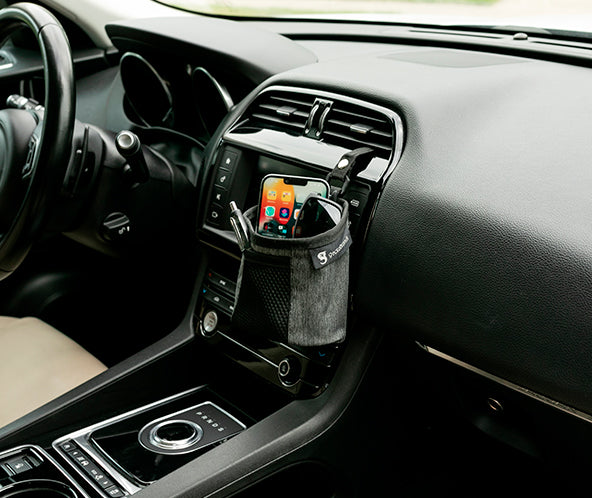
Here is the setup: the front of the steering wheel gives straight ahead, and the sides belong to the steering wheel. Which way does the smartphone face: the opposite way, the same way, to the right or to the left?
the same way

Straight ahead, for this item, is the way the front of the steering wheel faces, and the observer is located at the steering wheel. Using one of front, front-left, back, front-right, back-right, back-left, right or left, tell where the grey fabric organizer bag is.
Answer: left

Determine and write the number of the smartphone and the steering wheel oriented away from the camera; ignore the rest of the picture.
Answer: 0

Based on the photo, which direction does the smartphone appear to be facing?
toward the camera

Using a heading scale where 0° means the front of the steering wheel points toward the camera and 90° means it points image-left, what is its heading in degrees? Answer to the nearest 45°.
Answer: approximately 45°
